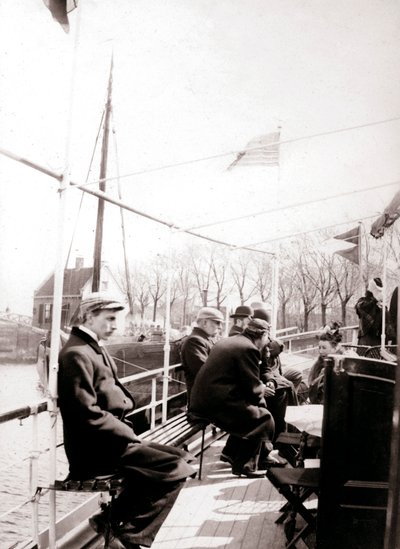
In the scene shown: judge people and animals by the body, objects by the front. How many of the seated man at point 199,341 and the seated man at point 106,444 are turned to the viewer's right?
2

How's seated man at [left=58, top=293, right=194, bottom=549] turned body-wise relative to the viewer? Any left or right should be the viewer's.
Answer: facing to the right of the viewer

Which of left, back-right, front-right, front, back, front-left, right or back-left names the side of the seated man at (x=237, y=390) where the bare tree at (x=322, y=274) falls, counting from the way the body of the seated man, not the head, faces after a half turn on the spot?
right

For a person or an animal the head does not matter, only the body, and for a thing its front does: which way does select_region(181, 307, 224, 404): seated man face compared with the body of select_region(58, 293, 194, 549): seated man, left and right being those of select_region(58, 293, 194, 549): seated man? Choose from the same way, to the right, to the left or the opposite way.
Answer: the same way

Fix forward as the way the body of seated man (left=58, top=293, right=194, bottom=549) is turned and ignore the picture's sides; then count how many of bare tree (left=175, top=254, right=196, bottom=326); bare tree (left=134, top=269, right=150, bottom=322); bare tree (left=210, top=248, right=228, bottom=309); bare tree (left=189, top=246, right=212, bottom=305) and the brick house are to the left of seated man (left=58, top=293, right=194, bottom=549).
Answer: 5

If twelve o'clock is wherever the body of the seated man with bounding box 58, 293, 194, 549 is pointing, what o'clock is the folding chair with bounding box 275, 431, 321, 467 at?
The folding chair is roughly at 11 o'clock from the seated man.

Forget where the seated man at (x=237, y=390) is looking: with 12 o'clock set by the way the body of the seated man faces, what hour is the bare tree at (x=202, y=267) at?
The bare tree is roughly at 9 o'clock from the seated man.

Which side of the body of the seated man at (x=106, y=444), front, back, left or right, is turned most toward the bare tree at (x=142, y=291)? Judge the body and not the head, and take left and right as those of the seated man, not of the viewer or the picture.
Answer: left

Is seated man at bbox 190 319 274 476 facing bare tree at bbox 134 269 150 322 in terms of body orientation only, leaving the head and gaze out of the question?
no

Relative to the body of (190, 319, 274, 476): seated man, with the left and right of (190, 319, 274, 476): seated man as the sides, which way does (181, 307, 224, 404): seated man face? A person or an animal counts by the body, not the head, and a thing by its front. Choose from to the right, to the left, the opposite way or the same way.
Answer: the same way

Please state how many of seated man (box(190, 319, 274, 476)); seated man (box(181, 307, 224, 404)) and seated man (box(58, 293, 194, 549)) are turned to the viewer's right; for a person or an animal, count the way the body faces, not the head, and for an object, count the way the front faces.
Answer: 3

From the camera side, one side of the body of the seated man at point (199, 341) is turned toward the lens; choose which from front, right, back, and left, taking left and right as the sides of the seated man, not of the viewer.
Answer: right

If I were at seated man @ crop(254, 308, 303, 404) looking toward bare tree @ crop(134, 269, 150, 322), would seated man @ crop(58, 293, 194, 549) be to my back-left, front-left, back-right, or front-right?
back-left

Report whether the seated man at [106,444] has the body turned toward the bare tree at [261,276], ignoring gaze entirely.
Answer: no

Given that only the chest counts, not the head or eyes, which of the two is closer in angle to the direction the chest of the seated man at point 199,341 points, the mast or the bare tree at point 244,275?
the bare tree

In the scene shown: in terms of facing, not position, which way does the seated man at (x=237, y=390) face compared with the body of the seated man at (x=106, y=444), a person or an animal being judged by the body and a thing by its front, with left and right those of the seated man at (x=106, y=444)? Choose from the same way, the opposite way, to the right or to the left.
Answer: the same way

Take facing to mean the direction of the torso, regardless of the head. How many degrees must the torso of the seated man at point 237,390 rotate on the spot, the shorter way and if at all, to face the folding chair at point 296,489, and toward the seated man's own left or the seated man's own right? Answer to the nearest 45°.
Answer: approximately 90° to the seated man's own right
